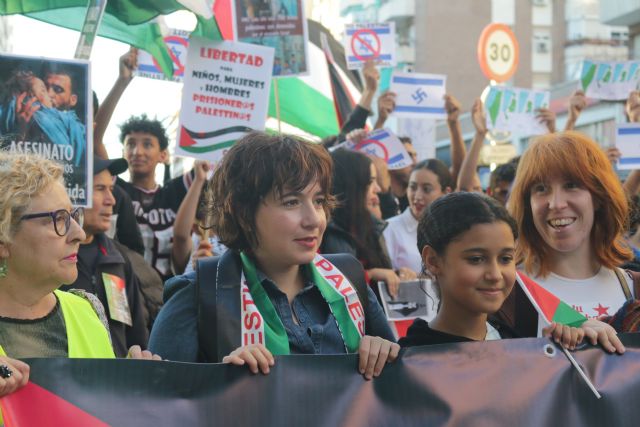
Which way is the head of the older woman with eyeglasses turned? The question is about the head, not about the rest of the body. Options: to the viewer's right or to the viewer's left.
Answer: to the viewer's right

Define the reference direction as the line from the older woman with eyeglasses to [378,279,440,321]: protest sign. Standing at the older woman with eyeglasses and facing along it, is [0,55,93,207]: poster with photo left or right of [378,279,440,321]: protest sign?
left

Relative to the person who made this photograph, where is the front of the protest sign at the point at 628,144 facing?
facing the viewer

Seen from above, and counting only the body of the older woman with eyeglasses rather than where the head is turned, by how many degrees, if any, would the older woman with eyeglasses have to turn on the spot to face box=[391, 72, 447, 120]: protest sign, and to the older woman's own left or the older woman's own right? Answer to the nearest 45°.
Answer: approximately 90° to the older woman's own left

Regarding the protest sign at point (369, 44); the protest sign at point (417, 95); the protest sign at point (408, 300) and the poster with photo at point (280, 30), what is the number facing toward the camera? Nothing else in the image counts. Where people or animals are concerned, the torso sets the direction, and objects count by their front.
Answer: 4

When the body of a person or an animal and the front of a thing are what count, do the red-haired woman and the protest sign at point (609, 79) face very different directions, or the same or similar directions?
same or similar directions

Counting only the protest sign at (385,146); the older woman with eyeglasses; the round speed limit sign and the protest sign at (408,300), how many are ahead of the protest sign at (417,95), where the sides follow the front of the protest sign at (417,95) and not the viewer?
3

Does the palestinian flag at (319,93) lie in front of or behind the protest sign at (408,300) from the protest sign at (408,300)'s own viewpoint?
behind

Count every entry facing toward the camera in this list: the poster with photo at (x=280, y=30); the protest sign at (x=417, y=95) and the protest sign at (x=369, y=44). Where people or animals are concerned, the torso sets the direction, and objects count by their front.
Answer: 3

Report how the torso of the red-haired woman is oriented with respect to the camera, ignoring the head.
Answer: toward the camera

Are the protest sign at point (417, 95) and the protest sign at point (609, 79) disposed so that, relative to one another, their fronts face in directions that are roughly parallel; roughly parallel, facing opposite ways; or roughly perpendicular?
roughly parallel

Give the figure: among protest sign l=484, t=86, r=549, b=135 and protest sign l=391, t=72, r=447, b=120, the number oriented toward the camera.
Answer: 2

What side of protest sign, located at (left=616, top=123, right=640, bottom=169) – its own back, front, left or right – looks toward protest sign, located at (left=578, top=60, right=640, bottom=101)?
back

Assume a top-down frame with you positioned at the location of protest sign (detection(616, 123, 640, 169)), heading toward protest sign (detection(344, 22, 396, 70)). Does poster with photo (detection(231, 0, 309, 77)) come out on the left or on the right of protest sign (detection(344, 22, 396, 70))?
left

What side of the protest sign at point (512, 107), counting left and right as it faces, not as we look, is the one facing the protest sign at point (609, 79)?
left

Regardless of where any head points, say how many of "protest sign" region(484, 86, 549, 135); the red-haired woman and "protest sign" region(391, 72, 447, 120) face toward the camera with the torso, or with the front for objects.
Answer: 3

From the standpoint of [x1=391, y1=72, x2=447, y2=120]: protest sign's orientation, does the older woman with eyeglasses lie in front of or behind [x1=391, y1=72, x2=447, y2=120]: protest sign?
in front

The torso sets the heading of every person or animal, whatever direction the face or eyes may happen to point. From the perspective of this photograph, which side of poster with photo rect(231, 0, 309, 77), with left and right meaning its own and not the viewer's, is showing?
front

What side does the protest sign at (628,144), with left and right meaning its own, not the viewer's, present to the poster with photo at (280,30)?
right
